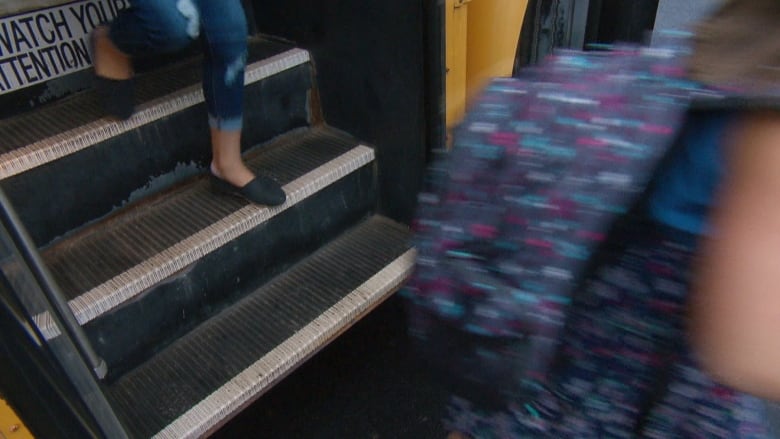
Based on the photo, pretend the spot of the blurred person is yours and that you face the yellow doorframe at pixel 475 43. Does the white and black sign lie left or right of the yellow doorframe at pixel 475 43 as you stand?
left
